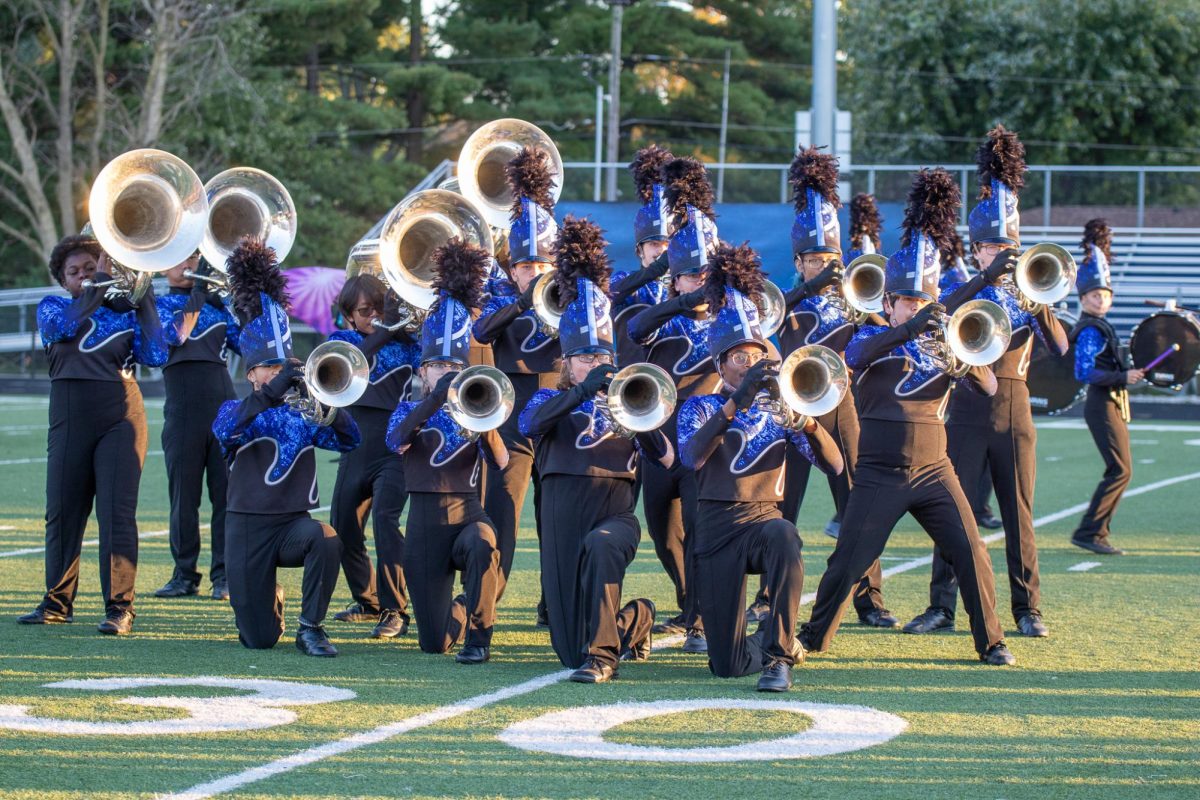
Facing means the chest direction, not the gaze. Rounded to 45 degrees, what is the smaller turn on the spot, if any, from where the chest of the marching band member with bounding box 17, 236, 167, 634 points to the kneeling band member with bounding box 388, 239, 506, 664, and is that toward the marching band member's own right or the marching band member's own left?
approximately 45° to the marching band member's own left

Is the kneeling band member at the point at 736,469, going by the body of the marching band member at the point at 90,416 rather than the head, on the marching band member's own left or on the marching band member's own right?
on the marching band member's own left

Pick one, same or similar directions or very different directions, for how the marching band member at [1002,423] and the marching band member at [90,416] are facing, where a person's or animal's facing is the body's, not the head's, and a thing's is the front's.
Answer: same or similar directions

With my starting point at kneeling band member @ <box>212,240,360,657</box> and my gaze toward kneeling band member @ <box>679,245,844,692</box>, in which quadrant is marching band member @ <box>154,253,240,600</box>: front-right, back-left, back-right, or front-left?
back-left

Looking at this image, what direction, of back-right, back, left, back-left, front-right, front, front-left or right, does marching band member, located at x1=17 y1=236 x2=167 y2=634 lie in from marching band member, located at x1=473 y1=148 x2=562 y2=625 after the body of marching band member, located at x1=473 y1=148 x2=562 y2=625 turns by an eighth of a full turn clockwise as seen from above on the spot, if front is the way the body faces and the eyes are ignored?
right

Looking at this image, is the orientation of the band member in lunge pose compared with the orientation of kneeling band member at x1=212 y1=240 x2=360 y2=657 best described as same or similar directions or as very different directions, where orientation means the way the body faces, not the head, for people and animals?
same or similar directions

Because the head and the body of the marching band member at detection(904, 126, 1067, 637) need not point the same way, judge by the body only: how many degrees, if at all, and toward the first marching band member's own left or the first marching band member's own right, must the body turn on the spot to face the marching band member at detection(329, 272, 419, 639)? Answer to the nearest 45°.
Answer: approximately 90° to the first marching band member's own right

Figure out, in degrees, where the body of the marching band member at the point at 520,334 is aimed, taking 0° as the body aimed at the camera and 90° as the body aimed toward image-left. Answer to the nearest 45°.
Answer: approximately 315°

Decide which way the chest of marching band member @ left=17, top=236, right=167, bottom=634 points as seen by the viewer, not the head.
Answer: toward the camera

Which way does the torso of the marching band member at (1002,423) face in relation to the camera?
toward the camera

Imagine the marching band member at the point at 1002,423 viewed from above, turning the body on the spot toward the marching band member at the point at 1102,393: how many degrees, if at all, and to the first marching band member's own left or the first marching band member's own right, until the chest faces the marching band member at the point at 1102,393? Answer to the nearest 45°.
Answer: approximately 180°

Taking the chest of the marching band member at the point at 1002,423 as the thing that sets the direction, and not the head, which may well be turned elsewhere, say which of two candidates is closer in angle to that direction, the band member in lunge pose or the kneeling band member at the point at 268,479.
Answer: the band member in lunge pose

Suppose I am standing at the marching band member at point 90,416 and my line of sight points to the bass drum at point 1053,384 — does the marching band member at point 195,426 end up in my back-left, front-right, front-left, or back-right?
front-left
